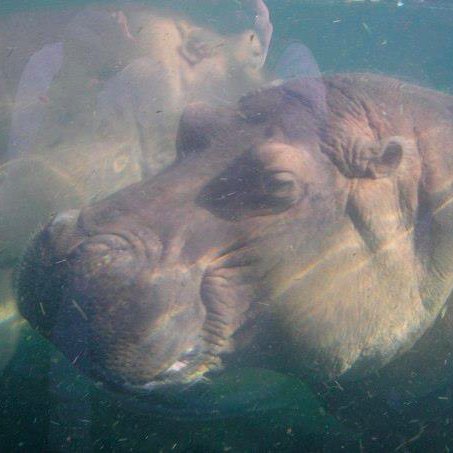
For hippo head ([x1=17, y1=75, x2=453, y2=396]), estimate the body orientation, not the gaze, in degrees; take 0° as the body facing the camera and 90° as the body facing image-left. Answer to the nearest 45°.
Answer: approximately 45°
